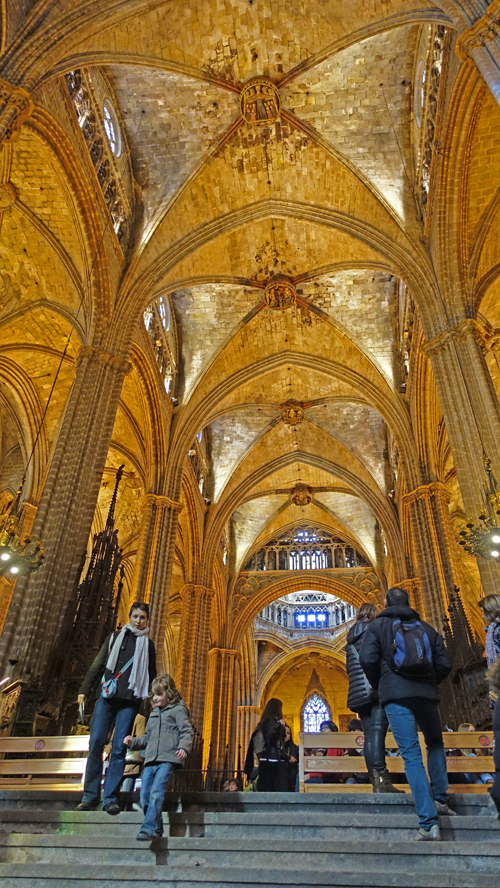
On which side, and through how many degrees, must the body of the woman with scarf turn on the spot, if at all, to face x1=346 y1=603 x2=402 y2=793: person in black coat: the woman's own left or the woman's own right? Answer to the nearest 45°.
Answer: approximately 90° to the woman's own left

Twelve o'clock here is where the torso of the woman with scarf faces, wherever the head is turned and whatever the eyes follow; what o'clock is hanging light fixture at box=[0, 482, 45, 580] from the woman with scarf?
The hanging light fixture is roughly at 5 o'clock from the woman with scarf.

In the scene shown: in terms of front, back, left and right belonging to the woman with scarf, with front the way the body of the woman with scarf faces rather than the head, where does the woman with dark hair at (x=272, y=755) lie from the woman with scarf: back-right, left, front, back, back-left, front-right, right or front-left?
back-left
